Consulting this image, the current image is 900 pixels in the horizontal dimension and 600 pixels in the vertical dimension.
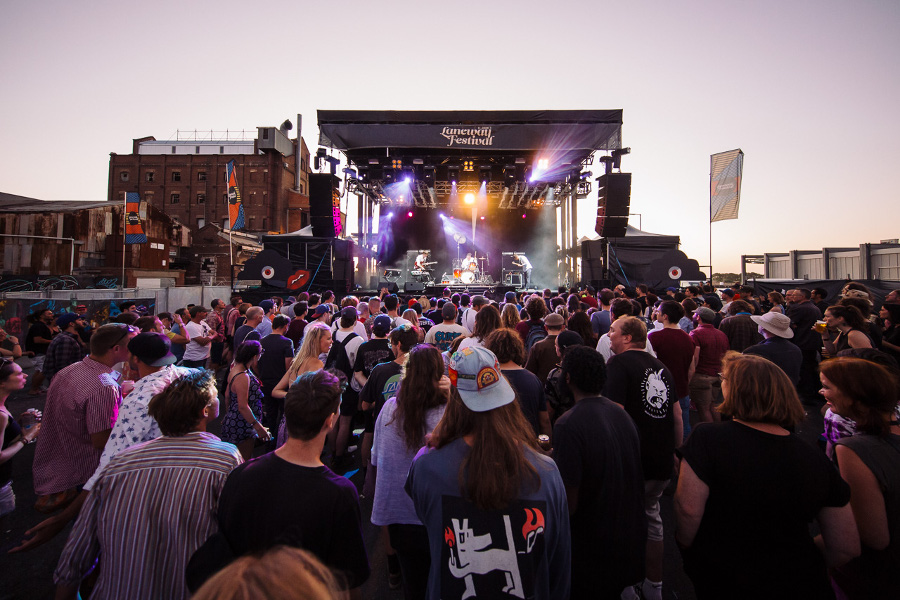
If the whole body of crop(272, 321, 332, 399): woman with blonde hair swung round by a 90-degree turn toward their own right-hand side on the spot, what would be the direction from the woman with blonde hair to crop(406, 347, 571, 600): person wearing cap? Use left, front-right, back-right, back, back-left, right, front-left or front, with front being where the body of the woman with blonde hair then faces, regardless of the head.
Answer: front-right

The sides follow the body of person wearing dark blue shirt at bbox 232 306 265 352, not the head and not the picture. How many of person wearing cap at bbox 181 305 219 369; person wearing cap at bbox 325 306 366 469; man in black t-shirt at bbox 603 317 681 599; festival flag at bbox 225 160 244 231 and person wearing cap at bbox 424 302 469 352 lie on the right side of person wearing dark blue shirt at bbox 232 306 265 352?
3

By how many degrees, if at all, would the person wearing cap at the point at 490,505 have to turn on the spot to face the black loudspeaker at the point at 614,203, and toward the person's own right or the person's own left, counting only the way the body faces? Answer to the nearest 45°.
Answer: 0° — they already face it

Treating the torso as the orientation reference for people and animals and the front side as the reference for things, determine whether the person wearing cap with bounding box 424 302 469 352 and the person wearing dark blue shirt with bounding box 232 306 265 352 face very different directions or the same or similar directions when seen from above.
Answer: same or similar directions

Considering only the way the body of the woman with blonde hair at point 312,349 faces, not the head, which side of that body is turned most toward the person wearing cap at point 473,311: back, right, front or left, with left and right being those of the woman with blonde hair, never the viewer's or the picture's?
front

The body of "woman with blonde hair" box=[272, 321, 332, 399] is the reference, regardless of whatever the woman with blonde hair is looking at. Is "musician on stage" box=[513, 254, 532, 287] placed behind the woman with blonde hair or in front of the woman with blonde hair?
in front

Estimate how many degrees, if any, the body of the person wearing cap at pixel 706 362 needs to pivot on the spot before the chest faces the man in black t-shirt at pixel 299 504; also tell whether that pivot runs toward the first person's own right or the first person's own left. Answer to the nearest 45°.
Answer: approximately 135° to the first person's own left

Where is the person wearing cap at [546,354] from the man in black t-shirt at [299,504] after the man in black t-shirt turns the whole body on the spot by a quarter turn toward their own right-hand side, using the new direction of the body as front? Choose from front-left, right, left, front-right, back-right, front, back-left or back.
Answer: left

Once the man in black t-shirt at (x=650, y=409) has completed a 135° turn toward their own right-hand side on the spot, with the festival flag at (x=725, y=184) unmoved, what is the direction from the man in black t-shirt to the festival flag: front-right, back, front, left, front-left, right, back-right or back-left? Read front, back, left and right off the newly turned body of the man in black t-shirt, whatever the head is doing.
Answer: left

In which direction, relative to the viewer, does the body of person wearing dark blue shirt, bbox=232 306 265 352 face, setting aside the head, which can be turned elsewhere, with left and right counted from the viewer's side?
facing away from the viewer and to the right of the viewer

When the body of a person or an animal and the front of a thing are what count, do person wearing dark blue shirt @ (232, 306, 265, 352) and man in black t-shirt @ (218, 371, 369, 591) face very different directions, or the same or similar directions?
same or similar directions

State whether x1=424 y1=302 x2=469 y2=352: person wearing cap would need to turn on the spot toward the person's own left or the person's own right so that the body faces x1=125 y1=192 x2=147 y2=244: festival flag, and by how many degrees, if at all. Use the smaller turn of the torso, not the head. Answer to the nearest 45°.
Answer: approximately 45° to the person's own left

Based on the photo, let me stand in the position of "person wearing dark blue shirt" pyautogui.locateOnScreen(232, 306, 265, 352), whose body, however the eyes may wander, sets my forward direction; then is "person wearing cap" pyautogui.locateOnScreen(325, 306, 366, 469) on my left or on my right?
on my right

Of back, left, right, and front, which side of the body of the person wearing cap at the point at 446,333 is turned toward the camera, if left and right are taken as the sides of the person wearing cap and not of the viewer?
back

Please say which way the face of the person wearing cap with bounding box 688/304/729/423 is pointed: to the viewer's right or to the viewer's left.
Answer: to the viewer's left

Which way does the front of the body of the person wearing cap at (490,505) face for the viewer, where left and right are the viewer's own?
facing away from the viewer

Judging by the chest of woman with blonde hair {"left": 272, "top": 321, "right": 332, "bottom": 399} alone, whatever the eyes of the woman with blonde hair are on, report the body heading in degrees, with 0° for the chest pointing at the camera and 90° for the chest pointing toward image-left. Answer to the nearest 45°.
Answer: approximately 225°

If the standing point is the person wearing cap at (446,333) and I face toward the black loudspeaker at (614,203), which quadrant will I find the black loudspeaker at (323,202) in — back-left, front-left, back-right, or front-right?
front-left

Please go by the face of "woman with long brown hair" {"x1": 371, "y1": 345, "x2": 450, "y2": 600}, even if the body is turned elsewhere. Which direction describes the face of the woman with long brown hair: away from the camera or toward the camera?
away from the camera

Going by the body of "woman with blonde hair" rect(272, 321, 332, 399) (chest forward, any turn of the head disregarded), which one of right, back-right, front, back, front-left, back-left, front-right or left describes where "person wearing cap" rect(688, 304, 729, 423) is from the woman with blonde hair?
front-right

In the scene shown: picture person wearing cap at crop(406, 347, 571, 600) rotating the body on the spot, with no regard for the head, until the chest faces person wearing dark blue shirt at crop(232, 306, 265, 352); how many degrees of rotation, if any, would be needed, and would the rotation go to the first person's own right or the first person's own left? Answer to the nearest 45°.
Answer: approximately 45° to the first person's own left
